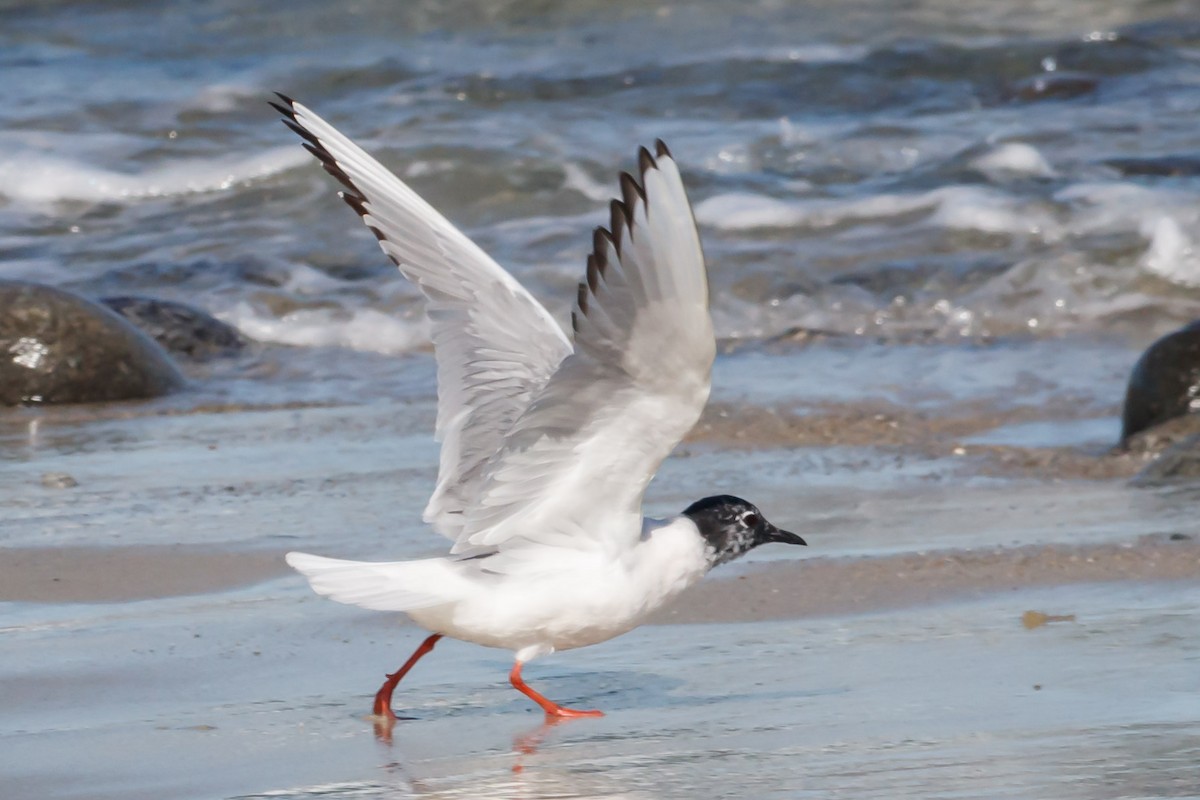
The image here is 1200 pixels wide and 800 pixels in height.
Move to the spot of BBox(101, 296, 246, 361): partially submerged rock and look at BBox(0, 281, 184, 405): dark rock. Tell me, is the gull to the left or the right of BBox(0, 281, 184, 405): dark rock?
left

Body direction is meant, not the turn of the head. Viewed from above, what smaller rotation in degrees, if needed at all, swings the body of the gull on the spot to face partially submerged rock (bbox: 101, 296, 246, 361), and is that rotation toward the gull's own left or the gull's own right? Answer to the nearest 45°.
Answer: approximately 90° to the gull's own left

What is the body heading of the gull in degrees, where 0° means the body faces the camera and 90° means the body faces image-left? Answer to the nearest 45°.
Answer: approximately 270°

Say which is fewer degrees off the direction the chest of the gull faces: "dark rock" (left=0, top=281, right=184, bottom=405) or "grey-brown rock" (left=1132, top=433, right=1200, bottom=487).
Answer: the grey-brown rock

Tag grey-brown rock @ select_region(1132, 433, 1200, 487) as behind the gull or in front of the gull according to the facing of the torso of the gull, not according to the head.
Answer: in front

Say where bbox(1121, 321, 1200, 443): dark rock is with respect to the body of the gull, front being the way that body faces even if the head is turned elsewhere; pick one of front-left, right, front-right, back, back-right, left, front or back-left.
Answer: front-left

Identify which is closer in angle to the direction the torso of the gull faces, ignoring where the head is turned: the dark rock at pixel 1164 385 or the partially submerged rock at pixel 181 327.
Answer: the dark rock

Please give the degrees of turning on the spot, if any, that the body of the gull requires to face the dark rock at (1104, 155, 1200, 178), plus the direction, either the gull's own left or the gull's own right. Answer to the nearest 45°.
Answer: approximately 45° to the gull's own left

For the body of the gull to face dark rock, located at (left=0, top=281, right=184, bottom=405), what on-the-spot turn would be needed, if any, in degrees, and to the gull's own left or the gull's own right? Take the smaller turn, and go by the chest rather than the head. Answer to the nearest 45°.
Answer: approximately 135° to the gull's own left
